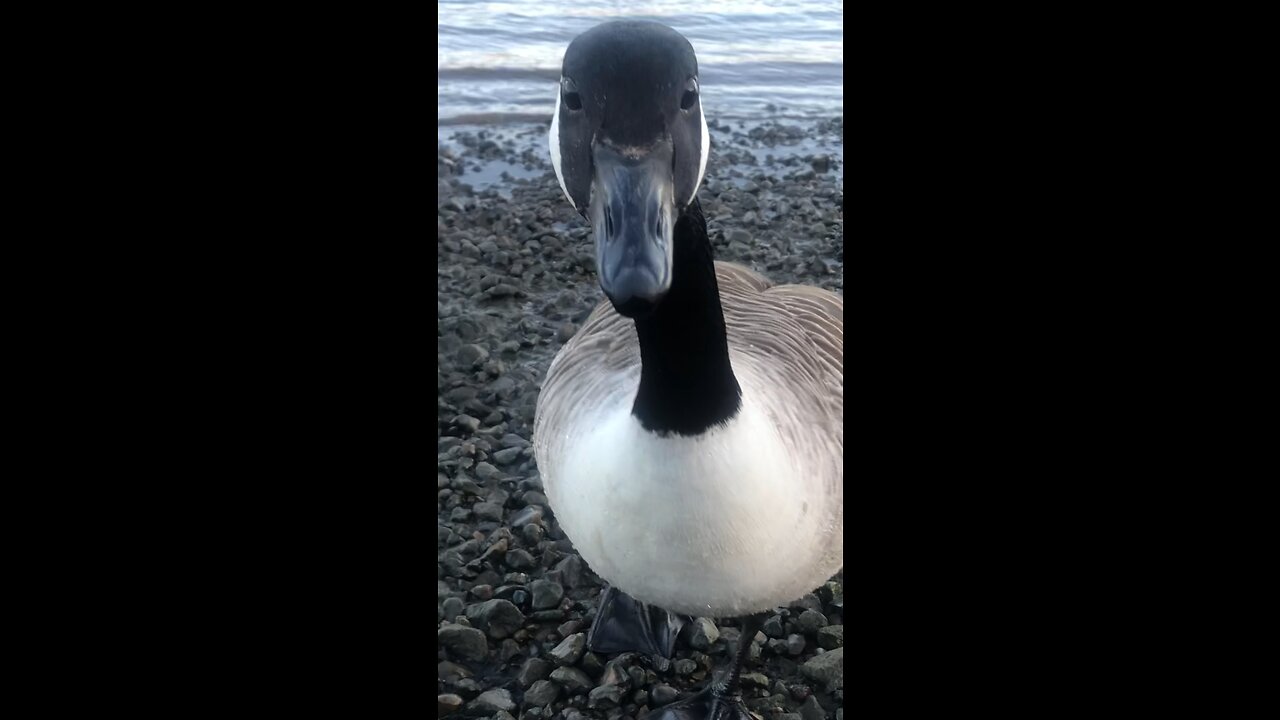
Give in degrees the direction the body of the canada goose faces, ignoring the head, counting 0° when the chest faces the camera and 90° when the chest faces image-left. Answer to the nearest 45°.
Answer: approximately 0°
